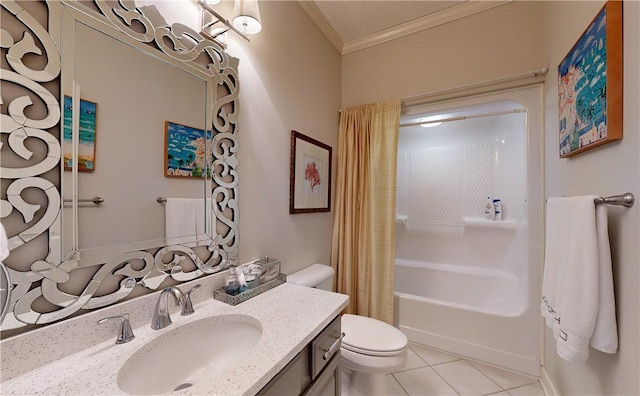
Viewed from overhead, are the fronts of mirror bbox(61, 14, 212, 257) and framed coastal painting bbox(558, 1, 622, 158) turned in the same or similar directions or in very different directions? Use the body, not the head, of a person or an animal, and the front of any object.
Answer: very different directions

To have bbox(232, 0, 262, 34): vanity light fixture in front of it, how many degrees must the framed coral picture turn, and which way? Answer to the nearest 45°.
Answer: approximately 45° to its right

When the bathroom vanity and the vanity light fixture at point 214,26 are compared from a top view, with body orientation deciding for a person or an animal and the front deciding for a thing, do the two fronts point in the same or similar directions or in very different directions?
same or similar directions

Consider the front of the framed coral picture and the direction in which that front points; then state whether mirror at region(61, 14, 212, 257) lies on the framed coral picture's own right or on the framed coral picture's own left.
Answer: on the framed coral picture's own right

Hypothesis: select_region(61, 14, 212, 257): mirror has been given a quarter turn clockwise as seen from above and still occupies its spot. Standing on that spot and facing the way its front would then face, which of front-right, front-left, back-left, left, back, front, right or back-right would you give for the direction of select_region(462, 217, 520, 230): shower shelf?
back-left

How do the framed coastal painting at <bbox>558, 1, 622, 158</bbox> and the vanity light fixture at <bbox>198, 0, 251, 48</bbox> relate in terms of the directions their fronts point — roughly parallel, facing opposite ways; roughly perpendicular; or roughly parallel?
roughly parallel, facing opposite ways

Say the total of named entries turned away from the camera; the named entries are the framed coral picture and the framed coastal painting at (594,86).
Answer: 0

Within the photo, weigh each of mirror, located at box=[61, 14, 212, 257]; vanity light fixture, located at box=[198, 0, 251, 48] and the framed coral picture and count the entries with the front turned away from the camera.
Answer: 0

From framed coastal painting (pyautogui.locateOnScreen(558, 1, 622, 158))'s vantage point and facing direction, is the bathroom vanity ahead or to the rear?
ahead

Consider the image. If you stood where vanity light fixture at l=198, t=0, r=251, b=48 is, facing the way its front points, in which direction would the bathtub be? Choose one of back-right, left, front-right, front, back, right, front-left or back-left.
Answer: front-left

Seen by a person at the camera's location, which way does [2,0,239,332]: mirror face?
facing the viewer and to the right of the viewer

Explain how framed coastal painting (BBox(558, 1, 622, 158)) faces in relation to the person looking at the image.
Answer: facing the viewer and to the left of the viewer

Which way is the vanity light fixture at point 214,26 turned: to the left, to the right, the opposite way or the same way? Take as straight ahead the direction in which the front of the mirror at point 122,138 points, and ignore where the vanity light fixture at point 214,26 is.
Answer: the same way

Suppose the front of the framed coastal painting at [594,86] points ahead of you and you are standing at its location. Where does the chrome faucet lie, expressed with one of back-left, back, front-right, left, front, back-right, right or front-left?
front

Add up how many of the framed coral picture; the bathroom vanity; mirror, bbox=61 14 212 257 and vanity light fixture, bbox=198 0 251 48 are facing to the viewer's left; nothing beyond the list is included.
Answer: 0

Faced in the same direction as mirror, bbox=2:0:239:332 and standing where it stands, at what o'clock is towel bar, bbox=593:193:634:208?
The towel bar is roughly at 12 o'clock from the mirror.
